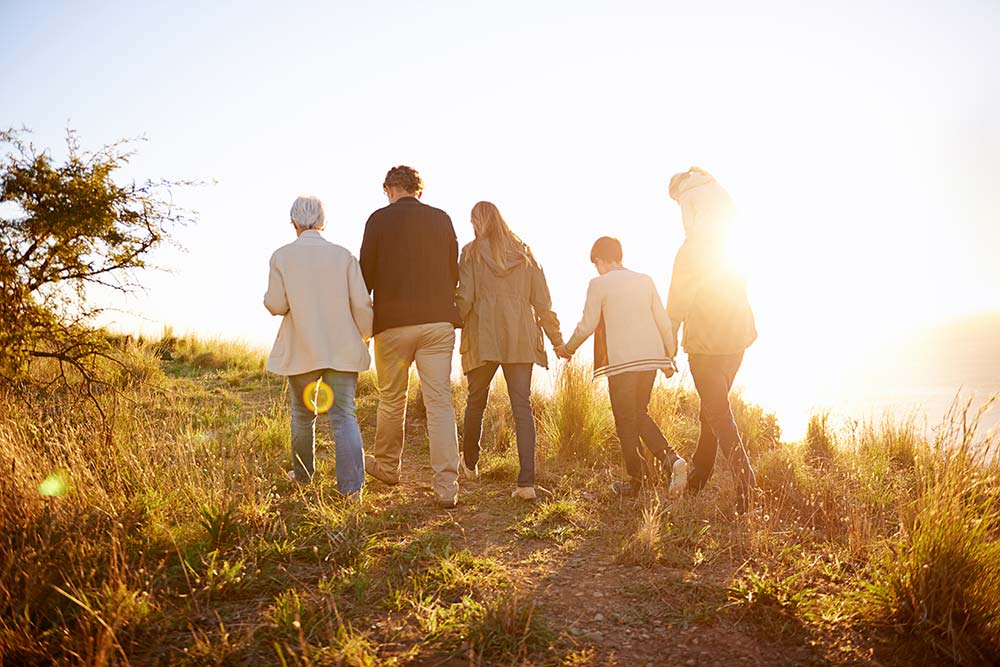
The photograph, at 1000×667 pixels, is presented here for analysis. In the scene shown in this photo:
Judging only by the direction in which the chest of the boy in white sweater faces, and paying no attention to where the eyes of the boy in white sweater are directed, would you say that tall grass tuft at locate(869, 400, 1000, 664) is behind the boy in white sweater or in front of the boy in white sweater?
behind

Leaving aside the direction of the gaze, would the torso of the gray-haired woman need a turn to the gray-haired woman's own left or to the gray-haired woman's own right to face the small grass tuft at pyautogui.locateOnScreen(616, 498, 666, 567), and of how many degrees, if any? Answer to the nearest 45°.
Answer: approximately 135° to the gray-haired woman's own right

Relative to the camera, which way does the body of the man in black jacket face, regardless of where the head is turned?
away from the camera

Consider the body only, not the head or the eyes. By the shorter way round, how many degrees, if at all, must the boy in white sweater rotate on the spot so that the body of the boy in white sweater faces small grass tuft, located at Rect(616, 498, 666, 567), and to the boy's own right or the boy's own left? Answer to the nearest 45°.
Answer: approximately 135° to the boy's own left

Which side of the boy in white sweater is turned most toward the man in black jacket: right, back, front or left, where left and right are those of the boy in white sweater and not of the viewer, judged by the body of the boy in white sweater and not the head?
left

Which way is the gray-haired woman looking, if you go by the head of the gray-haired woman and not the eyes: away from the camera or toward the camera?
away from the camera

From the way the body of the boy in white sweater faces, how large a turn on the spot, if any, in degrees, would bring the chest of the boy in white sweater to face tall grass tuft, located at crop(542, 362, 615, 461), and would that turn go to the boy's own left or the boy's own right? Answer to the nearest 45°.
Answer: approximately 45° to the boy's own right

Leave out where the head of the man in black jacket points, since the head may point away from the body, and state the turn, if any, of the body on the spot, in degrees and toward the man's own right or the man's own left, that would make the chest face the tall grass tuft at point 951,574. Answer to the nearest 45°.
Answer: approximately 135° to the man's own right

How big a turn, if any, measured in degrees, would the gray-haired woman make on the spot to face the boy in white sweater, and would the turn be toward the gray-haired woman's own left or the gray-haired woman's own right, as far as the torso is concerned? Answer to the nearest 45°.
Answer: approximately 90° to the gray-haired woman's own right

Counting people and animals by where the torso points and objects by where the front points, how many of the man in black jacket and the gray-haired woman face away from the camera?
2

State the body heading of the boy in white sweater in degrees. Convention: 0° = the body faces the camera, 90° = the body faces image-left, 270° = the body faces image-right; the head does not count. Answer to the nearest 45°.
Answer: approximately 135°

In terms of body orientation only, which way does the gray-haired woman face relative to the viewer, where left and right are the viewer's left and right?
facing away from the viewer
